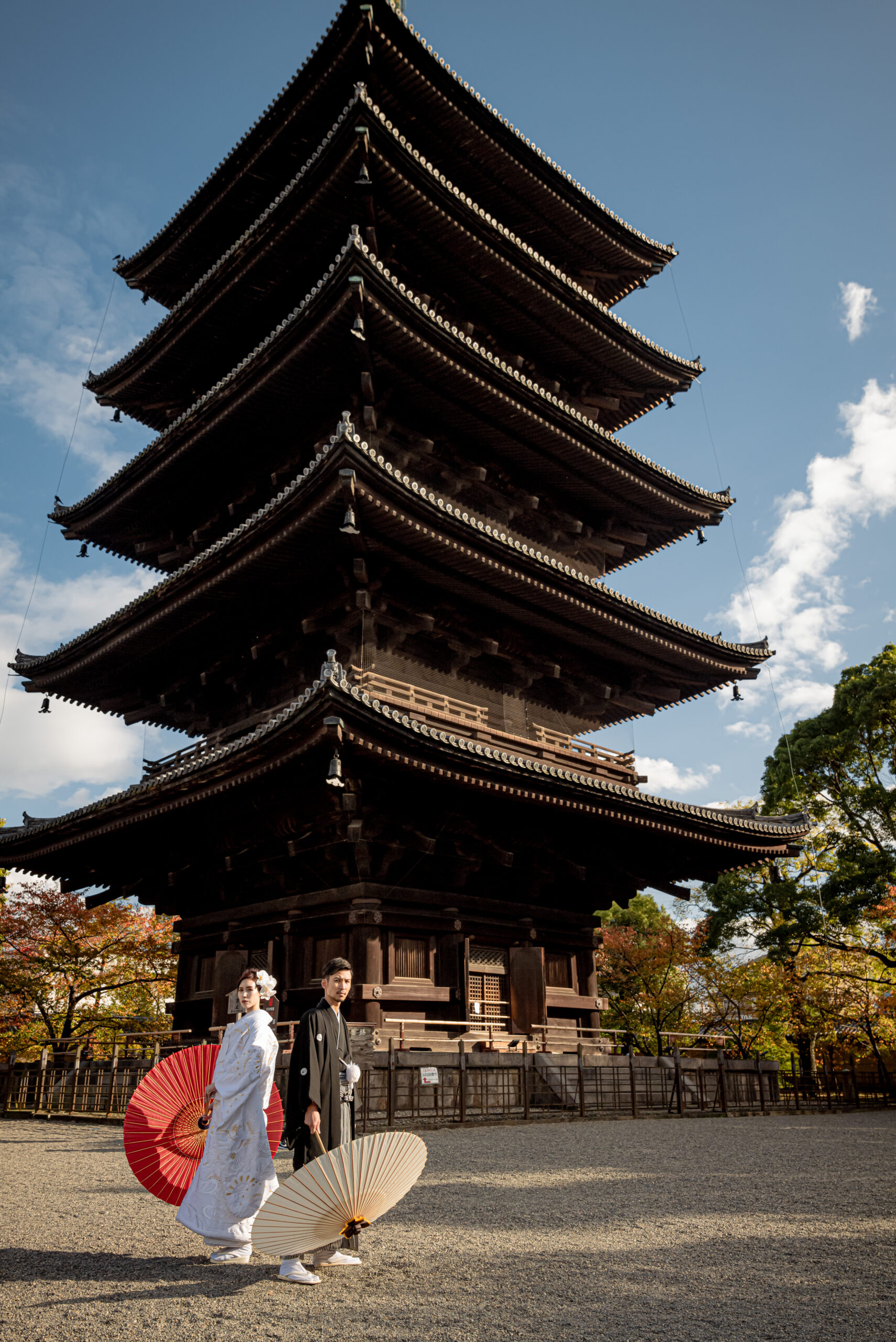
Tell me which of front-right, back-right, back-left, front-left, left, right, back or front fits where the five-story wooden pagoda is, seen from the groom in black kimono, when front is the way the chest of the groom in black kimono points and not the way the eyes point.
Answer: back-left

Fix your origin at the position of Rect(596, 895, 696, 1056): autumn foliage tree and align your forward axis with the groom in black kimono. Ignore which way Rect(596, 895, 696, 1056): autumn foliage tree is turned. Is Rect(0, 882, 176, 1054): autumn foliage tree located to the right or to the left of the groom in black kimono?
right

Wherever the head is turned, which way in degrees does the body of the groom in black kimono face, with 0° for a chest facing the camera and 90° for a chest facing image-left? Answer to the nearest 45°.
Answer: approximately 315°

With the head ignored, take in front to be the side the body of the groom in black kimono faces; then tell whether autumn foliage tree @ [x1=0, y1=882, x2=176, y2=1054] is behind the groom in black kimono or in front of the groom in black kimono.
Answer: behind

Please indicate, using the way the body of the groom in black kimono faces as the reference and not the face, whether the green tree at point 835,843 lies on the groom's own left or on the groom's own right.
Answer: on the groom's own left

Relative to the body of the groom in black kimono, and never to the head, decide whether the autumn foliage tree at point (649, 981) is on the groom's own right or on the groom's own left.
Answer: on the groom's own left
